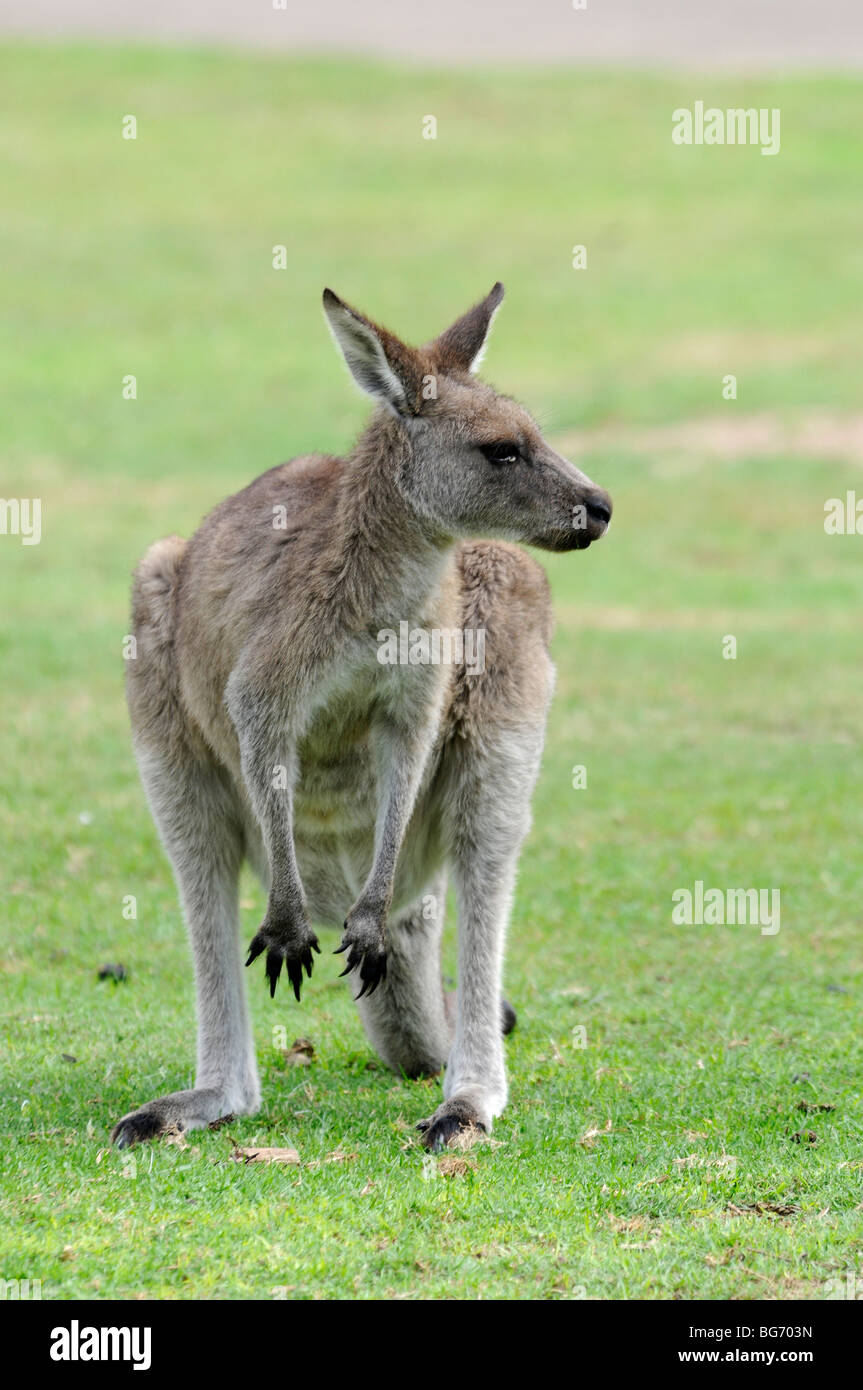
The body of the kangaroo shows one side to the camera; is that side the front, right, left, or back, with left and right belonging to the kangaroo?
front
